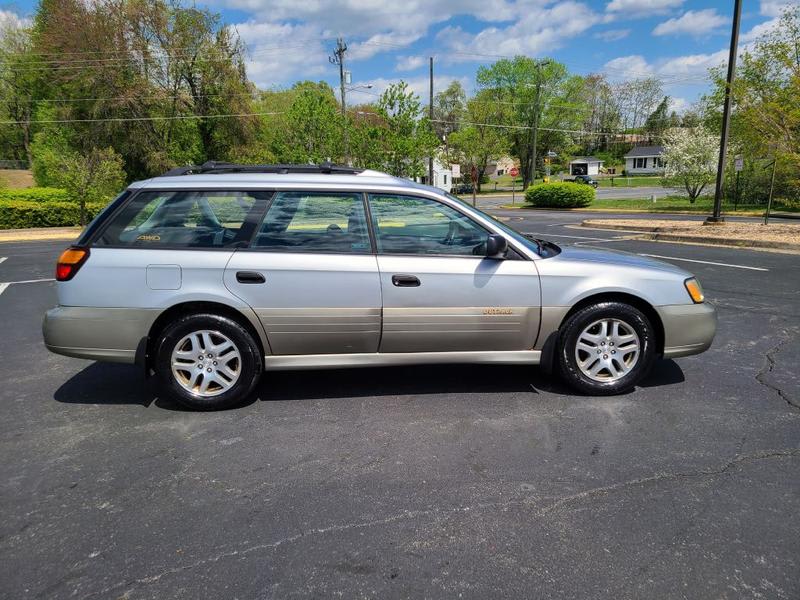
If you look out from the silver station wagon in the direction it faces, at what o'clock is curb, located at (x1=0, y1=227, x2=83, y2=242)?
The curb is roughly at 8 o'clock from the silver station wagon.

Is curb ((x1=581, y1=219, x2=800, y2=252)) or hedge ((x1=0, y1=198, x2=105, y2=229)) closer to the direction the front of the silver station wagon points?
the curb

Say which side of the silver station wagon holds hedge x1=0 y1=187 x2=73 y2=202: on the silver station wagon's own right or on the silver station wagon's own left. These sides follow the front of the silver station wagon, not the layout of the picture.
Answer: on the silver station wagon's own left

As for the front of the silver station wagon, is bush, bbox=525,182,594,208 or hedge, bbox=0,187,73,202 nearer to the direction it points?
the bush

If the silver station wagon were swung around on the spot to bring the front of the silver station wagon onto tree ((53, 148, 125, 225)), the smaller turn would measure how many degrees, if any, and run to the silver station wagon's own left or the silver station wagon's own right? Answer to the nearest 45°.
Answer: approximately 135° to the silver station wagon's own left

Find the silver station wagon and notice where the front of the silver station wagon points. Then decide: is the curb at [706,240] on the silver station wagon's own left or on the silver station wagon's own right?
on the silver station wagon's own left

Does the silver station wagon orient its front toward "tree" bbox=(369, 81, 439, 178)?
no

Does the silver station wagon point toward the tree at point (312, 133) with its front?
no

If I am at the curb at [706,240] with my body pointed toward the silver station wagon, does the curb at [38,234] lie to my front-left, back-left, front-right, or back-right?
front-right

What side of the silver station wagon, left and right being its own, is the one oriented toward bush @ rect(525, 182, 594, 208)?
left

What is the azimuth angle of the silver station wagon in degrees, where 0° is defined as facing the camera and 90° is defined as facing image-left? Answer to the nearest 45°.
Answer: approximately 270°

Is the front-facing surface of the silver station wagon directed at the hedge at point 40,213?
no

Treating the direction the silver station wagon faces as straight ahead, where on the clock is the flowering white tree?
The flowering white tree is roughly at 10 o'clock from the silver station wagon.
